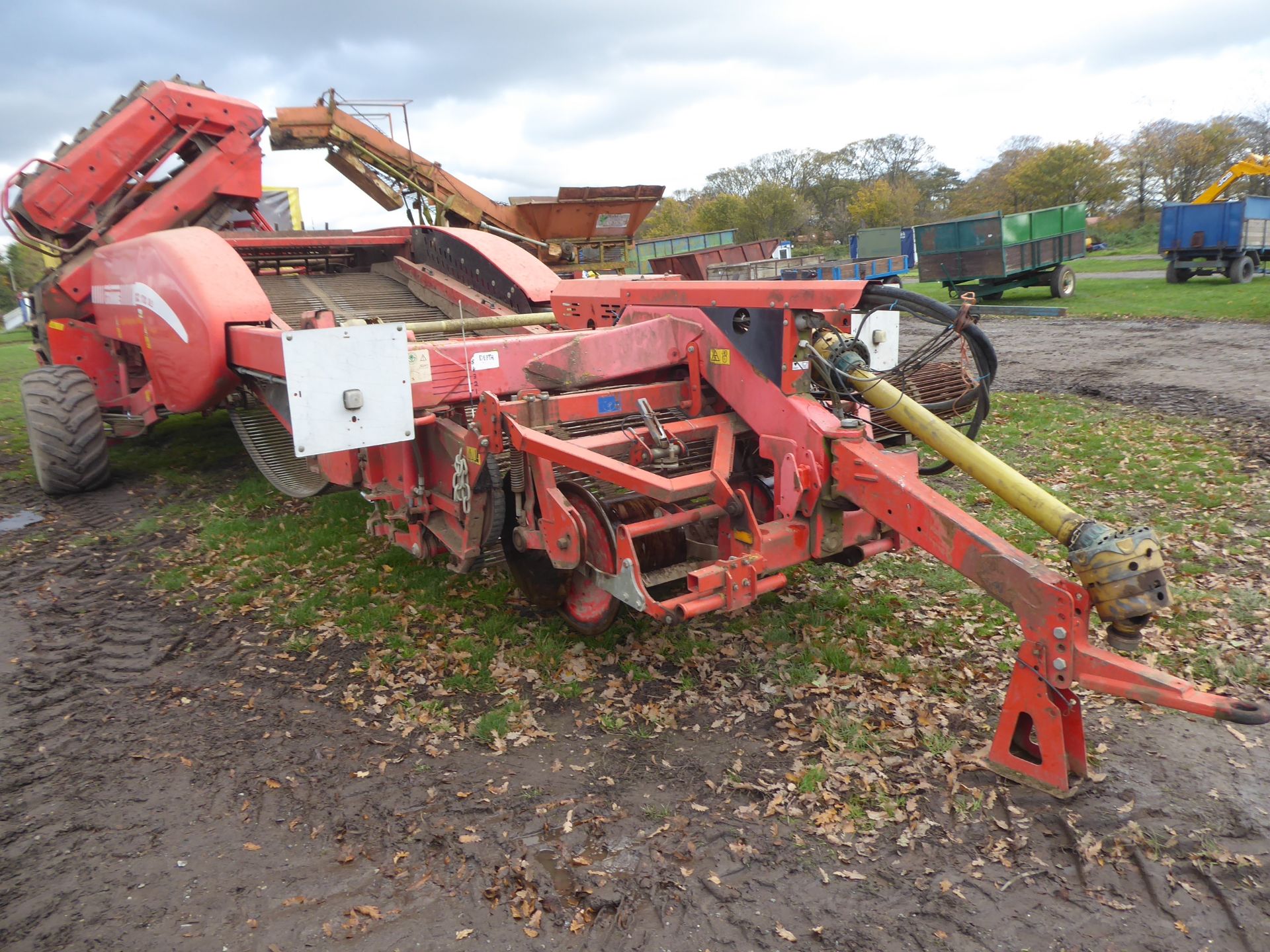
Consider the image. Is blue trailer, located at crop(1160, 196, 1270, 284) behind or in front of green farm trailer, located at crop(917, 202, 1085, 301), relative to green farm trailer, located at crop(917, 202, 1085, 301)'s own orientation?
behind

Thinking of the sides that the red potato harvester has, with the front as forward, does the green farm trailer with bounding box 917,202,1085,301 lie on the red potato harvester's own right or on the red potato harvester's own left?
on the red potato harvester's own left

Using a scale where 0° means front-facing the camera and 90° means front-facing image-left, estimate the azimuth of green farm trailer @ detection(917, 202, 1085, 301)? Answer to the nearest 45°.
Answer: approximately 45°

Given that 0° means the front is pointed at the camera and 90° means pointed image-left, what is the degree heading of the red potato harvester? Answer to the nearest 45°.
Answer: approximately 315°

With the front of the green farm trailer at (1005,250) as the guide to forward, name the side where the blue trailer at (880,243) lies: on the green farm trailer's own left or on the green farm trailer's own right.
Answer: on the green farm trailer's own right

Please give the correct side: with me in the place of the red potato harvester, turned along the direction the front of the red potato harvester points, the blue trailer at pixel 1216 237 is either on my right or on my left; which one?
on my left

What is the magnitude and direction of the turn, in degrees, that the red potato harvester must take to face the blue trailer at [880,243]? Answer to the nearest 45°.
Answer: approximately 135° to its left
